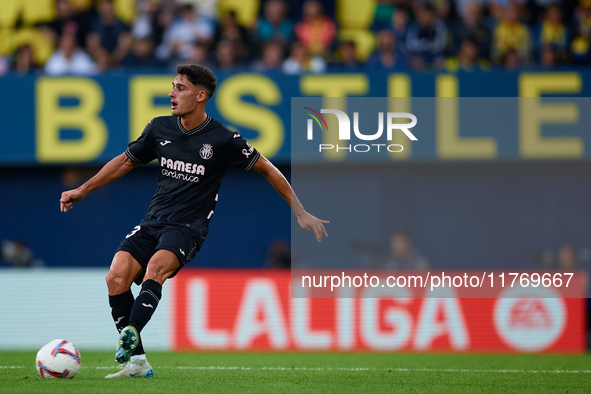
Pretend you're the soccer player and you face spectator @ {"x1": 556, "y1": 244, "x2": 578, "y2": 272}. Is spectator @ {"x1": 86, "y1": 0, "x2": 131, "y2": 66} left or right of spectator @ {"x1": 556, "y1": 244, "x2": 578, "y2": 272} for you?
left

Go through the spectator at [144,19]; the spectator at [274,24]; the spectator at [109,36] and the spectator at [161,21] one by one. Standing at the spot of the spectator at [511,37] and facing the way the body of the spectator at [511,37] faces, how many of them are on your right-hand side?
4

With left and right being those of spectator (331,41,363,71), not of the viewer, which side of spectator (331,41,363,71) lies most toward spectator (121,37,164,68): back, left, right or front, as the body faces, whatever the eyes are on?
right

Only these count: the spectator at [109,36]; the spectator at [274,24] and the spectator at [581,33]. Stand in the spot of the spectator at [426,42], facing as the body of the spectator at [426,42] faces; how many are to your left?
1

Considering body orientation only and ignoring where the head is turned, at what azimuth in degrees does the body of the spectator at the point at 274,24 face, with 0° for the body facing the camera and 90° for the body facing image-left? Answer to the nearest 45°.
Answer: approximately 0°

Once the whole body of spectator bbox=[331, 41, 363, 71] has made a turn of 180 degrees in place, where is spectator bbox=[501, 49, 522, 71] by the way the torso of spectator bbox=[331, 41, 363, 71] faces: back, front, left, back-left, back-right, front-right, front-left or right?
right

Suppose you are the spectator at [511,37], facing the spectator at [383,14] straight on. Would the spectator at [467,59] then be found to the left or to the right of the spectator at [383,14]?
left

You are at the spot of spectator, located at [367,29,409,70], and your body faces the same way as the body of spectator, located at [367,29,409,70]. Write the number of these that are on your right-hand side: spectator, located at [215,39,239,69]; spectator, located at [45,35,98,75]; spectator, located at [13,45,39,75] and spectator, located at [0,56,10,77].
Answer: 4

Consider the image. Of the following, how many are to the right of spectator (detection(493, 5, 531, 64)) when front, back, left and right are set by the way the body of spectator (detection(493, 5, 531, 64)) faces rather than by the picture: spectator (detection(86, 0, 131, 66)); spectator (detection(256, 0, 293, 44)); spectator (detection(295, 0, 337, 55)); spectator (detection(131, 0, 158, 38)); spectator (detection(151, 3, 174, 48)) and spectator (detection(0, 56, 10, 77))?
6

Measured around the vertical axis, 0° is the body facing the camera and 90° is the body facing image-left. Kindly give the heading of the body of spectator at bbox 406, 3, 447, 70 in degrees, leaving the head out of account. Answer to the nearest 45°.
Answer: approximately 0°
